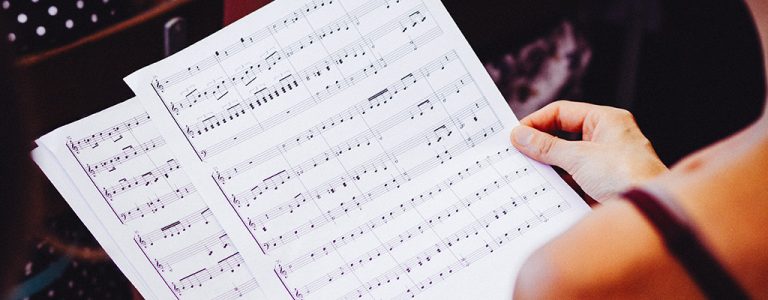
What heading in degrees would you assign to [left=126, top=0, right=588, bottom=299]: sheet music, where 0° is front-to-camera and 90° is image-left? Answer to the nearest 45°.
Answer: approximately 0°

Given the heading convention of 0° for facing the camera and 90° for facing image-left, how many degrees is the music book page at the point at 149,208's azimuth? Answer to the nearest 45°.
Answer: approximately 0°

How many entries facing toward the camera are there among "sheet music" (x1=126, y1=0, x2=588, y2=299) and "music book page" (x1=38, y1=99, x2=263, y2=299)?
2
